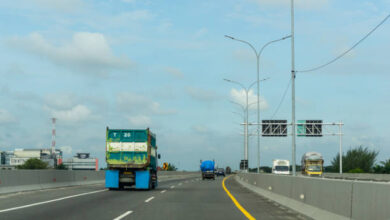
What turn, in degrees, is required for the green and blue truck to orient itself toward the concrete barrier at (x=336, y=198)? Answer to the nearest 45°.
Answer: approximately 180°

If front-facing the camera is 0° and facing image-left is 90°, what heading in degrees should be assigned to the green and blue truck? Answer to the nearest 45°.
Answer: approximately 180°

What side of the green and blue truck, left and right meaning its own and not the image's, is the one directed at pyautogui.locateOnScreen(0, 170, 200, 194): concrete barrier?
left
